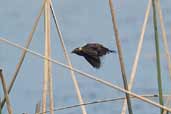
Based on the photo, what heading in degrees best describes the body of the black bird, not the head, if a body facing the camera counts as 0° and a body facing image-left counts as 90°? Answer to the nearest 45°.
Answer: approximately 90°
